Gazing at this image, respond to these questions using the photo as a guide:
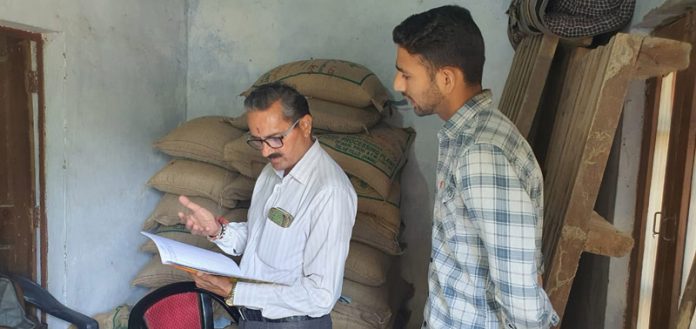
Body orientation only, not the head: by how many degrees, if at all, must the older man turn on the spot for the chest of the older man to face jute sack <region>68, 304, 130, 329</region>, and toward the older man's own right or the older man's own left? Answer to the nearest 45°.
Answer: approximately 90° to the older man's own right

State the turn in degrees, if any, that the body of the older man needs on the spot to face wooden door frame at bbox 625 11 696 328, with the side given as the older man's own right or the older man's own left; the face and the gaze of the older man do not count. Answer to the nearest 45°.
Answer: approximately 135° to the older man's own left

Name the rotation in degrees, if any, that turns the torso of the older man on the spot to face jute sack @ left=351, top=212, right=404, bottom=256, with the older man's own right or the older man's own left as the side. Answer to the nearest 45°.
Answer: approximately 180°

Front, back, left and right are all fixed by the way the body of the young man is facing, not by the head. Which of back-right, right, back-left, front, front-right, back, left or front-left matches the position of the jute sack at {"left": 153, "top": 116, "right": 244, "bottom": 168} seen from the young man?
front-right

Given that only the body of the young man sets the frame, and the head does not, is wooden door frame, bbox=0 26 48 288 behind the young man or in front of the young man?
in front

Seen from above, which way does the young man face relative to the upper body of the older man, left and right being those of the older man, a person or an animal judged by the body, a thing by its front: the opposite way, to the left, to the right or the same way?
to the right

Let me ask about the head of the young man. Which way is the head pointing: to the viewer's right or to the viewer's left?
to the viewer's left

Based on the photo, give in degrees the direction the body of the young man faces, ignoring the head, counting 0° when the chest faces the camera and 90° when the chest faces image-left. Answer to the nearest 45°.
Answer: approximately 90°
